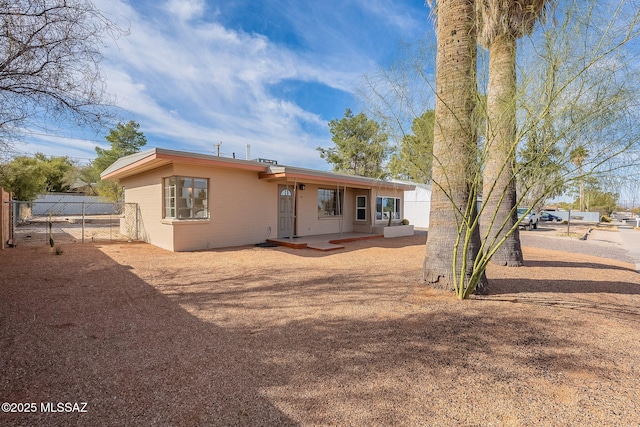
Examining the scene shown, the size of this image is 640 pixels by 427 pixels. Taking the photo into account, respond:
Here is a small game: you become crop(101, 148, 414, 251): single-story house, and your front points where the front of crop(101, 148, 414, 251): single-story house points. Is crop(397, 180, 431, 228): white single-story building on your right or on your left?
on your left

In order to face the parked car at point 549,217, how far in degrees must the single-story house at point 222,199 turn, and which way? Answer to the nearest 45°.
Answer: approximately 90° to its left

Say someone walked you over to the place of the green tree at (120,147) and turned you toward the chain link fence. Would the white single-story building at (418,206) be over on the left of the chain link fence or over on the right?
left

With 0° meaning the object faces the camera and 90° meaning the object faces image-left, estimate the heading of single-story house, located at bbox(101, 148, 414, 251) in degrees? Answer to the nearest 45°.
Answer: approximately 315°

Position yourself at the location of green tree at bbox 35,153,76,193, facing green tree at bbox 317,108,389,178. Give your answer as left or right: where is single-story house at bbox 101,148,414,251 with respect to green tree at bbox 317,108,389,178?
right
